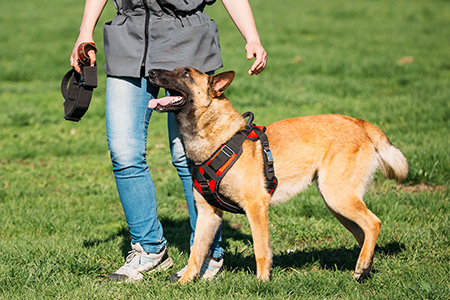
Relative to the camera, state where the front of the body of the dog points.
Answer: to the viewer's left
